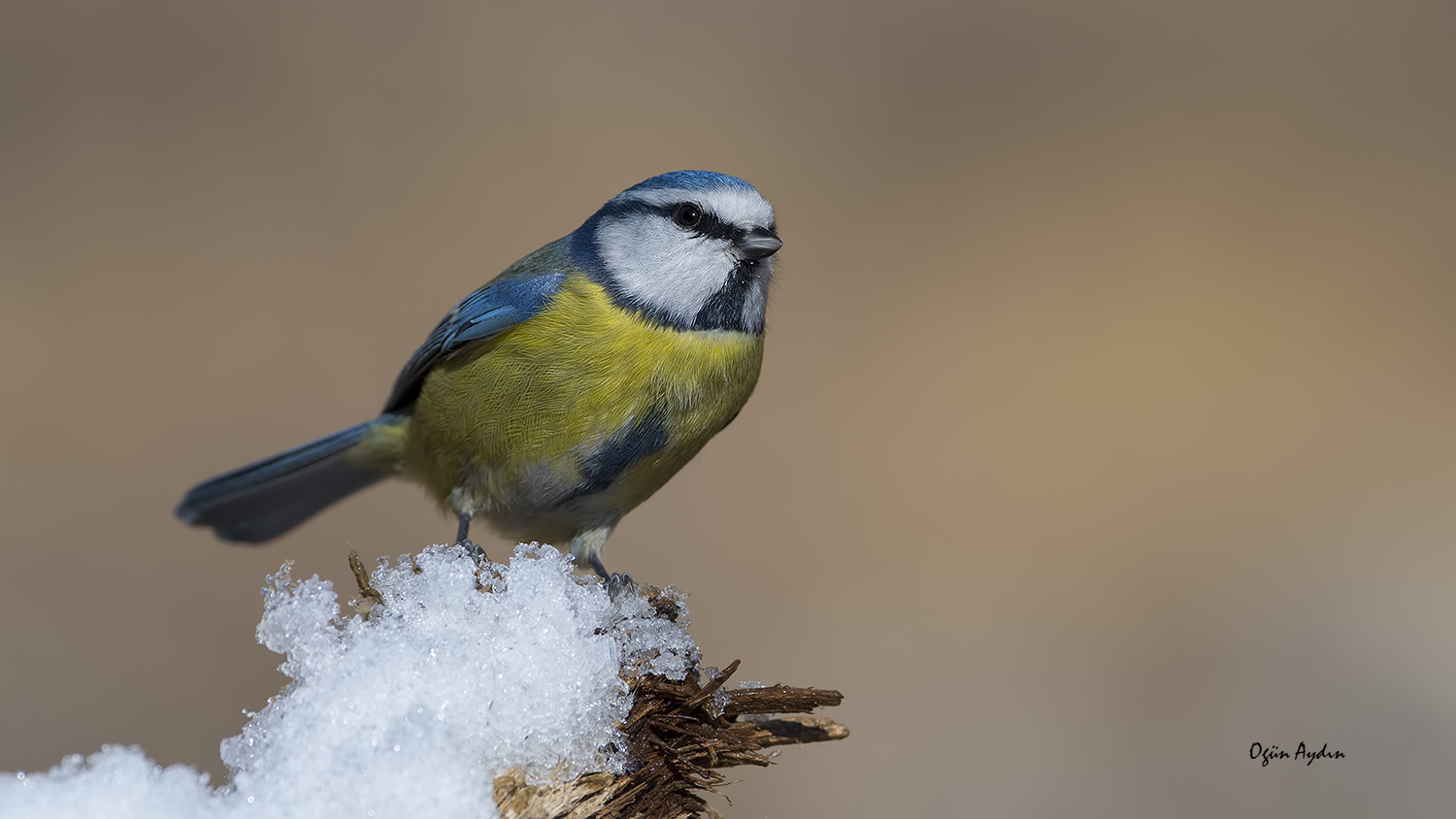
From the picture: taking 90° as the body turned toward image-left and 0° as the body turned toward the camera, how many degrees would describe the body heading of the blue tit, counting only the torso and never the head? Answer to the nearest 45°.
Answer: approximately 315°
